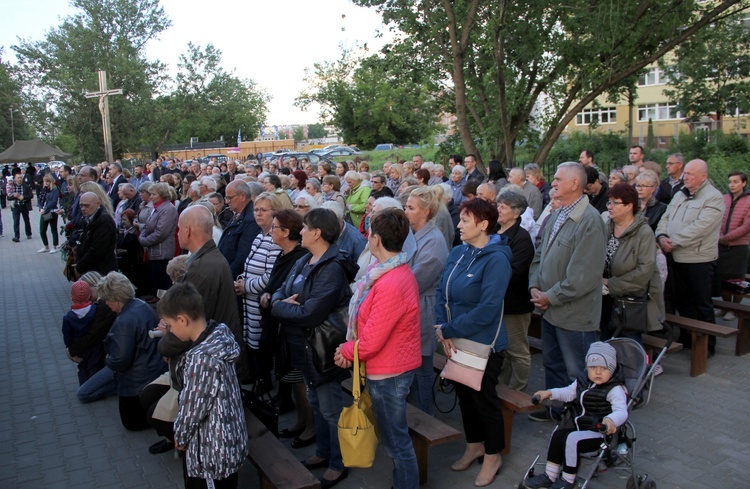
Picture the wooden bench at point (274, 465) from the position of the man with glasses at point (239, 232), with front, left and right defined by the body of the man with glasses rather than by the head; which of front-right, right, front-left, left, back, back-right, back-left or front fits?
left

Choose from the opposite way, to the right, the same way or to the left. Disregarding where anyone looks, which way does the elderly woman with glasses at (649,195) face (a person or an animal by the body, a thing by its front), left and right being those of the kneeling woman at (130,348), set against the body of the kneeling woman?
the same way

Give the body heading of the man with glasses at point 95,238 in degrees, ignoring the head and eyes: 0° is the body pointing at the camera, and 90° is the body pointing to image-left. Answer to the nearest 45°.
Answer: approximately 45°

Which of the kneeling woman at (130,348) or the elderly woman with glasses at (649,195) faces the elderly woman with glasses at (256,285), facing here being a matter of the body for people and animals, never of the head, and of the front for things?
the elderly woman with glasses at (649,195)

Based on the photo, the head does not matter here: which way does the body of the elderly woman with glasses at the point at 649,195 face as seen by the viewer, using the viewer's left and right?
facing the viewer and to the left of the viewer

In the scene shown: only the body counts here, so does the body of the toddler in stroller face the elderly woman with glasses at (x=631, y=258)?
no

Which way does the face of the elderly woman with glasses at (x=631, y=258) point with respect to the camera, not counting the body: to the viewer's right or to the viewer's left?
to the viewer's left

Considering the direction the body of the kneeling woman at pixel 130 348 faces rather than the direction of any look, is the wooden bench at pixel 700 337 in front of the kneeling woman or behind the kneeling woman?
behind

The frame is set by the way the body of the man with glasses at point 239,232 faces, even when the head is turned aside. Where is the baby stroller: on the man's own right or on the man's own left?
on the man's own left

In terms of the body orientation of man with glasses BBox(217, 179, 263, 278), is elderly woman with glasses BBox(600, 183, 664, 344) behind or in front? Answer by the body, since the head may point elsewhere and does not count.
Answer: behind

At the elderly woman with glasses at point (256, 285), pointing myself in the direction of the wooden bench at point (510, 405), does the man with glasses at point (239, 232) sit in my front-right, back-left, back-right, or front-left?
back-left

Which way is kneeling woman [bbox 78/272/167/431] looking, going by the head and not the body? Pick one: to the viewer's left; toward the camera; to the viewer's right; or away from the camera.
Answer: to the viewer's left

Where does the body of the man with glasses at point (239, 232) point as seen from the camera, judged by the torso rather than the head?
to the viewer's left

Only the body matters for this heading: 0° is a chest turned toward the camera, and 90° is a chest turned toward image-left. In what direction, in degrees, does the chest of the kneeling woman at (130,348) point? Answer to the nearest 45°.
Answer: approximately 90°

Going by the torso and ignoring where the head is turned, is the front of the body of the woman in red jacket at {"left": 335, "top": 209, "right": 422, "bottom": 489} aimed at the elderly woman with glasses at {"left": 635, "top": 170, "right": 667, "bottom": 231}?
no

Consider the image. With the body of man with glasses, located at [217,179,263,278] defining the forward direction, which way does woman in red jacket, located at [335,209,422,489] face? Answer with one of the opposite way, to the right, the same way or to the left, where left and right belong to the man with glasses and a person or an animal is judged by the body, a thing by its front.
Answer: the same way

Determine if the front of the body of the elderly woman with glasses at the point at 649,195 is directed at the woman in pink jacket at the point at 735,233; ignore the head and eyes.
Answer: no

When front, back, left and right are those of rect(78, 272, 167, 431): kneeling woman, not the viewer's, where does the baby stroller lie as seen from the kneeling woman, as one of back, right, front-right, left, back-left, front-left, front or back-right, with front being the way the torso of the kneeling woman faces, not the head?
back-left

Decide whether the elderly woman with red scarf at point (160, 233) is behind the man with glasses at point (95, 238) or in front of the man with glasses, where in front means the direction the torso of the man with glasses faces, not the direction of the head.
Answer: behind

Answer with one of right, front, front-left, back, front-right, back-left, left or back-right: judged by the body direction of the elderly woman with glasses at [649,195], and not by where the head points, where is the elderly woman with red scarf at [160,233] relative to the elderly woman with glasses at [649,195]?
front-right

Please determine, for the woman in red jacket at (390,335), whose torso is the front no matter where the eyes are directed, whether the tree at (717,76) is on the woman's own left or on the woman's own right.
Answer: on the woman's own right
